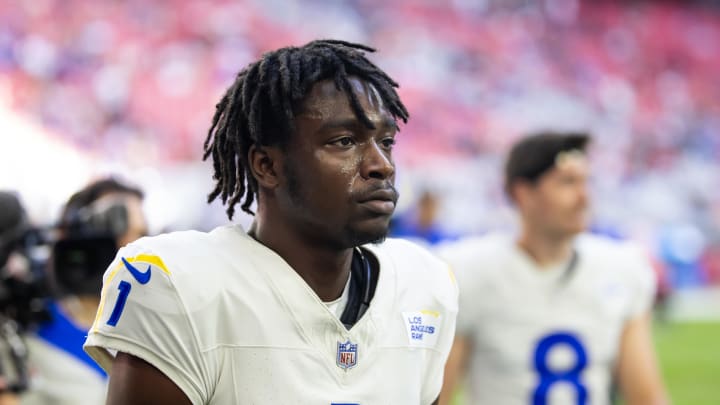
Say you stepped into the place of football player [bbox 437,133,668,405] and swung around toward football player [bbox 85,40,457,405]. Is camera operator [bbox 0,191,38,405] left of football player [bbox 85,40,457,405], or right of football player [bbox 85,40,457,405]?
right

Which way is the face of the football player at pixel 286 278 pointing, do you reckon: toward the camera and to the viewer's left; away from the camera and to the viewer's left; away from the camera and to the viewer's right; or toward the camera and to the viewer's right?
toward the camera and to the viewer's right

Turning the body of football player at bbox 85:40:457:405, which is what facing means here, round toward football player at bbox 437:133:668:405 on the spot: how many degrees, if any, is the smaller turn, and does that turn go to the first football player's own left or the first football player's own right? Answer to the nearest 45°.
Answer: approximately 90° to the first football player's own left

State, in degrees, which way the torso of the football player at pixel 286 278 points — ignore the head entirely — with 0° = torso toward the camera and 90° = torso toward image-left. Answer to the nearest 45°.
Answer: approximately 315°

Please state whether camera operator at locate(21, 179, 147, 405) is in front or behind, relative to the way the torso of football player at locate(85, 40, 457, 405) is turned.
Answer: behind
